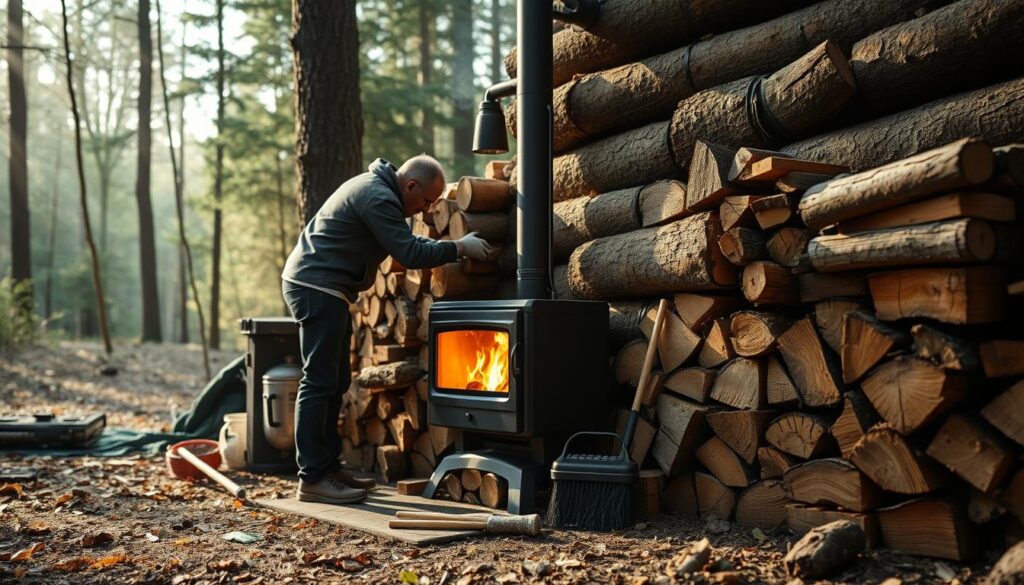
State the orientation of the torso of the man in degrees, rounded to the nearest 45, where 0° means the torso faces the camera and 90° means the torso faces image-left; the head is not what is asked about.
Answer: approximately 270°

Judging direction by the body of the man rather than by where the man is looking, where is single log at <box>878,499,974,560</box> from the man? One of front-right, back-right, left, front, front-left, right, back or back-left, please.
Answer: front-right

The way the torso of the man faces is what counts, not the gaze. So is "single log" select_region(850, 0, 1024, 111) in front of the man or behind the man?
in front

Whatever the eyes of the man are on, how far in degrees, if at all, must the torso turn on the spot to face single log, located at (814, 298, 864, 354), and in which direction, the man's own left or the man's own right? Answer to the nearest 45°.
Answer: approximately 45° to the man's own right

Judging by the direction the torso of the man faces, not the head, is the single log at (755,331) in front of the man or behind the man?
in front

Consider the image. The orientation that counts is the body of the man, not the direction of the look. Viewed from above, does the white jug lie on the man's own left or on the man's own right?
on the man's own left

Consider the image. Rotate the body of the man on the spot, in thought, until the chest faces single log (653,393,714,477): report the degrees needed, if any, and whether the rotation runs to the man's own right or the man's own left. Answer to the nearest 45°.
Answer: approximately 45° to the man's own right

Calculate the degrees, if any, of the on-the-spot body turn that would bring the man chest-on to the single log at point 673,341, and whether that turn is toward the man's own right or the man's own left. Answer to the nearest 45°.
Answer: approximately 45° to the man's own right

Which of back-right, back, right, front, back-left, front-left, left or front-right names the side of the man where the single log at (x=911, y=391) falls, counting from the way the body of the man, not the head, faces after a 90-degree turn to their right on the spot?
front-left

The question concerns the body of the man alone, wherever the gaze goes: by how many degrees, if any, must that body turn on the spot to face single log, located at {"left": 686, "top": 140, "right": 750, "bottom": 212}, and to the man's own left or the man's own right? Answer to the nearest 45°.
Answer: approximately 45° to the man's own right

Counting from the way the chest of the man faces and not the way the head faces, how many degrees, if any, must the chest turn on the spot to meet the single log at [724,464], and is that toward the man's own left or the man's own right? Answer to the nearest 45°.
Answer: approximately 45° to the man's own right

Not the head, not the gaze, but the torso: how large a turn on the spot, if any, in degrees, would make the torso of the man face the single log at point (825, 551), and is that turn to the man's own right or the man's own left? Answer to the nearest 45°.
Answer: approximately 45° to the man's own right
